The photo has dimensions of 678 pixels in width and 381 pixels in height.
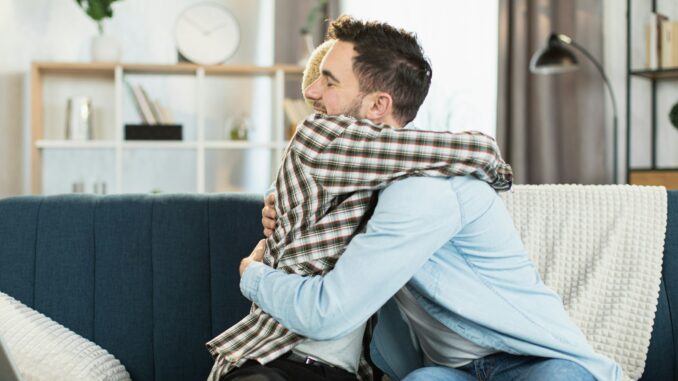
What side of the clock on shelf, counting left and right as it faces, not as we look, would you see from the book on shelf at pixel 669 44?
left

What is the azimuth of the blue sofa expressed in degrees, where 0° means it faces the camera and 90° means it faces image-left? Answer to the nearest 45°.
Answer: approximately 0°

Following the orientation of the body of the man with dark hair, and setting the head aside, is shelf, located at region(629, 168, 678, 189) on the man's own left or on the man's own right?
on the man's own right

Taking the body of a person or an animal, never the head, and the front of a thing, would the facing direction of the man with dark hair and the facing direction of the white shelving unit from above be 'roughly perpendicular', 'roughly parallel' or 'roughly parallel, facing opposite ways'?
roughly perpendicular

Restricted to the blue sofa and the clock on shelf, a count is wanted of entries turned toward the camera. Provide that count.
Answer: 2

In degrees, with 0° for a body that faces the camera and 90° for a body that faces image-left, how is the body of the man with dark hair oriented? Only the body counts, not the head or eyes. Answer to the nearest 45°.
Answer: approximately 90°

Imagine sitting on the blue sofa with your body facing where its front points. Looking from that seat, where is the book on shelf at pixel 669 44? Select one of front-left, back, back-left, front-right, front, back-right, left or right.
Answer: back-left

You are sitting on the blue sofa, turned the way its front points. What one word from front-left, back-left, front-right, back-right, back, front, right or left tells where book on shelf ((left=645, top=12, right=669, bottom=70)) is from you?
back-left
